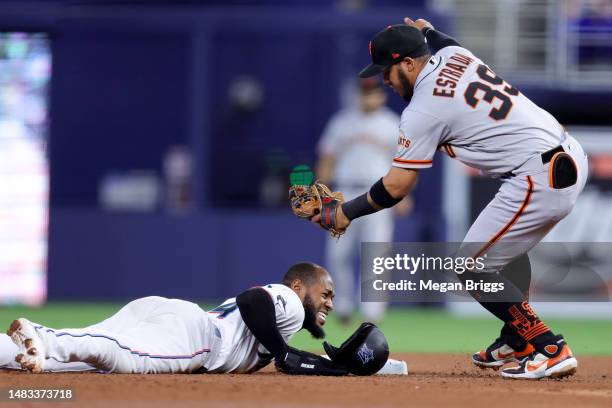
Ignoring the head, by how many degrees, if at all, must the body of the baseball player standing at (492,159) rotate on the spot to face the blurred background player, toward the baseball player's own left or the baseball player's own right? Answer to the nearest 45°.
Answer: approximately 90° to the baseball player's own right

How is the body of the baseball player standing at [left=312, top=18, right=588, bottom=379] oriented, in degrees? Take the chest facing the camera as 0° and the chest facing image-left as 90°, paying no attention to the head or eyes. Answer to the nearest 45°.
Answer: approximately 90°

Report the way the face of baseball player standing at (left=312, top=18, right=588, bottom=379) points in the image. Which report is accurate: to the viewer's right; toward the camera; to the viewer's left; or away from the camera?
to the viewer's left

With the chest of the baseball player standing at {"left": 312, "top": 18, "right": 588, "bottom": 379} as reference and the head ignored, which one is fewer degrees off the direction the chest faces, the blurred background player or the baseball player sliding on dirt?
the baseball player sliding on dirt

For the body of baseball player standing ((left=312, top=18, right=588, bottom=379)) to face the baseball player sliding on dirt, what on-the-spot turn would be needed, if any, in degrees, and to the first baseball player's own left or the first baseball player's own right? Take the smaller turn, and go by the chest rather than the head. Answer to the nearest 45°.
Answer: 0° — they already face them
